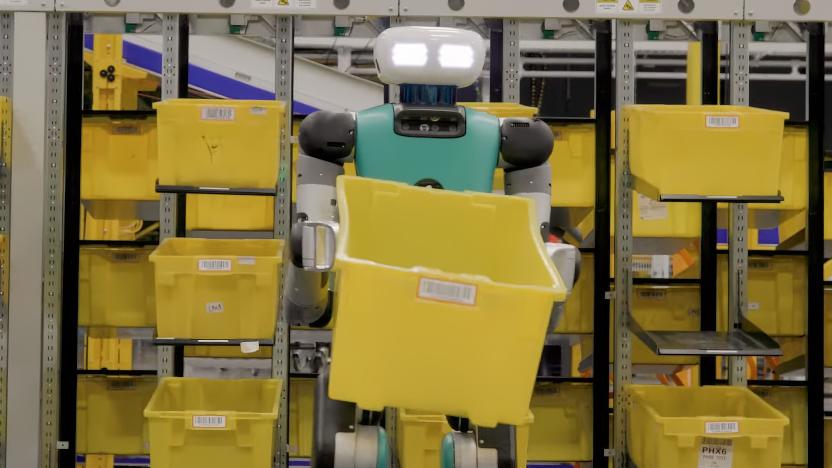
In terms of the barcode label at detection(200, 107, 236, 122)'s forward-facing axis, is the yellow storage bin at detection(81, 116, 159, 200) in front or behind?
behind

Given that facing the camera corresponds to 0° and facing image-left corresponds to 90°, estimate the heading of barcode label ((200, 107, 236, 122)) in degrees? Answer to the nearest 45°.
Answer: approximately 0°

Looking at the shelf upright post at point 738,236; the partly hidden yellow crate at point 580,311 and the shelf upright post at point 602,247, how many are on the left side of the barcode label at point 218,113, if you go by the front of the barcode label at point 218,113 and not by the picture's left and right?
3

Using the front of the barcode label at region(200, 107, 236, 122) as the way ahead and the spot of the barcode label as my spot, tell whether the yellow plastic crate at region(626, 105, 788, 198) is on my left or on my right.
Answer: on my left

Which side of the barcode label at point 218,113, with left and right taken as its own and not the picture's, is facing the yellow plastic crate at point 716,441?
left

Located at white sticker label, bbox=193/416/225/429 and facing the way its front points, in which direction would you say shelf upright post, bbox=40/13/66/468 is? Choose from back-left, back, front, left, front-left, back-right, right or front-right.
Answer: back-right

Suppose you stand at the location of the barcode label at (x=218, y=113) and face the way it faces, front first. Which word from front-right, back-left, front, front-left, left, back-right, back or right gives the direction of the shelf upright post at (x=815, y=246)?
left
